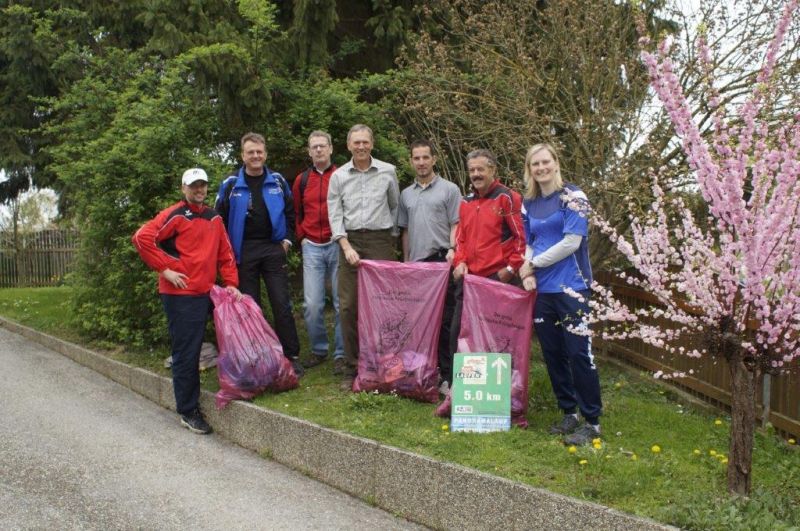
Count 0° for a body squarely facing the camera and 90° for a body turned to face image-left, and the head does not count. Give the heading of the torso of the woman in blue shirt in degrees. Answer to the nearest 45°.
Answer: approximately 45°

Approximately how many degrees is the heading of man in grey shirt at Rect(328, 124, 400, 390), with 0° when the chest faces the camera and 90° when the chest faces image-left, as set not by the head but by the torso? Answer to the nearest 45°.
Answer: approximately 0°

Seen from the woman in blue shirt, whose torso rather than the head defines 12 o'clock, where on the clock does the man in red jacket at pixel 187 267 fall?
The man in red jacket is roughly at 2 o'clock from the woman in blue shirt.

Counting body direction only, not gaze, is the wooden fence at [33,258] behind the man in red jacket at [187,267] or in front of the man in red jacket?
behind

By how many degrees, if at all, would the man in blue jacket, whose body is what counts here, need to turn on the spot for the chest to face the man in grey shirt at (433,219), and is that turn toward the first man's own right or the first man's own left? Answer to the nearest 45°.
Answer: approximately 45° to the first man's own left

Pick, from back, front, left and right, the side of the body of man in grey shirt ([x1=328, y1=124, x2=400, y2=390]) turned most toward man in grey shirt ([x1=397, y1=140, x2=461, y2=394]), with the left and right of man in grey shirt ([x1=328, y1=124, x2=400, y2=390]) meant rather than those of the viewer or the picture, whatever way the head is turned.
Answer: left

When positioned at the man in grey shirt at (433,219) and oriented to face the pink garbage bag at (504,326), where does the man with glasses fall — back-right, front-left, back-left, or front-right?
back-right
